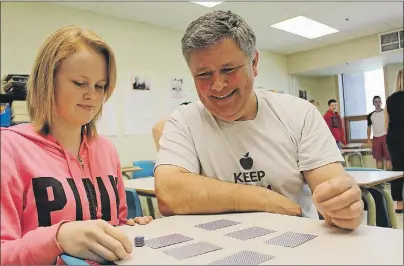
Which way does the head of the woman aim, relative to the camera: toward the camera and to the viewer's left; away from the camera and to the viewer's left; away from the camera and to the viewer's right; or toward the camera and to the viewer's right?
toward the camera and to the viewer's right

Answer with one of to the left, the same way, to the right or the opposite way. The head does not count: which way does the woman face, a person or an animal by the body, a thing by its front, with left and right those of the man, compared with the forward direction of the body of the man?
to the left

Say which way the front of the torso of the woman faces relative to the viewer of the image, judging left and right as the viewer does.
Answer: facing the viewer and to the right of the viewer
